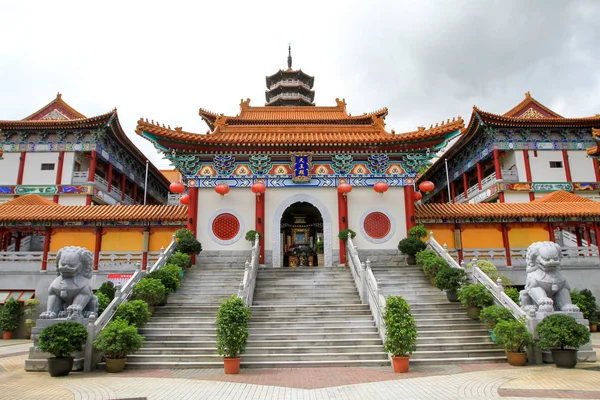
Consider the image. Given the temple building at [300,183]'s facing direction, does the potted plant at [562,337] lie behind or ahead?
ahead

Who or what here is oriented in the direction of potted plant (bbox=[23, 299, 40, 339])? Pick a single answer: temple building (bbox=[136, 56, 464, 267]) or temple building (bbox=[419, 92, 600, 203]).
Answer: temple building (bbox=[419, 92, 600, 203])

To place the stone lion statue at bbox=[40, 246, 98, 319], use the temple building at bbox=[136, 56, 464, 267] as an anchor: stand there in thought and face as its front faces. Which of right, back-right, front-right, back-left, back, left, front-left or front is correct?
front-right

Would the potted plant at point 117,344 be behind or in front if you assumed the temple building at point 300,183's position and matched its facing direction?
in front

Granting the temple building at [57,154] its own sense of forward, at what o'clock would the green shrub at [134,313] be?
The green shrub is roughly at 1 o'clock from the temple building.

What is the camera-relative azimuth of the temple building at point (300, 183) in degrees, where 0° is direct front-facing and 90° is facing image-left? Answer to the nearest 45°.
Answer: approximately 0°

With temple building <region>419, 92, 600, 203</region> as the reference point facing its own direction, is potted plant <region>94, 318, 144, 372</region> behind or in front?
in front

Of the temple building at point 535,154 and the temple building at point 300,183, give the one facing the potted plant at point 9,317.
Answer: the temple building at point 535,154

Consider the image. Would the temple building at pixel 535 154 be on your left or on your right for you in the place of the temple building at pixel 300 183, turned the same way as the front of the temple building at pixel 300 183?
on your left

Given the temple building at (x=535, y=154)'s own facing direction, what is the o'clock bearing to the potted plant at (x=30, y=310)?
The potted plant is roughly at 12 o'clock from the temple building.

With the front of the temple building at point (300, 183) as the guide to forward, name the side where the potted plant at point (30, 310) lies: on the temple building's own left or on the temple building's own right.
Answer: on the temple building's own right

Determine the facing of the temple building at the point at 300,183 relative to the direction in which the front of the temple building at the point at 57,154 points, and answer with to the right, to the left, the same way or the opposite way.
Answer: to the right

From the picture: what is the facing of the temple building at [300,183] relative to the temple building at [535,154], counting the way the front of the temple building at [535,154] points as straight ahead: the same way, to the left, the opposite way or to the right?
to the left

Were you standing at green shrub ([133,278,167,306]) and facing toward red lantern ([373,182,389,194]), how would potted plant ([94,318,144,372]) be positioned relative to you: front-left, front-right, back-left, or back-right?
back-right

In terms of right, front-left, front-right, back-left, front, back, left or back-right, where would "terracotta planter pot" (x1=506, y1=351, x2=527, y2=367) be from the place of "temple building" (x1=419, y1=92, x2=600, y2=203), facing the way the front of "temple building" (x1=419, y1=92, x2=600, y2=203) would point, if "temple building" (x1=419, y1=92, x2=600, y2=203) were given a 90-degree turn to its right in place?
back-left
